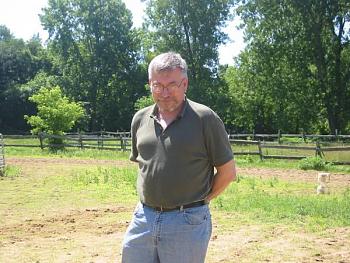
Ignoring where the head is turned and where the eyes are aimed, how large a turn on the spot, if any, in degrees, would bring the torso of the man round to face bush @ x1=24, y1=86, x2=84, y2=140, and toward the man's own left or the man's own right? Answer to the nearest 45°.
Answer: approximately 135° to the man's own right

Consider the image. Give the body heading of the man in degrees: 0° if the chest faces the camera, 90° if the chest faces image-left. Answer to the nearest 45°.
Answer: approximately 45°

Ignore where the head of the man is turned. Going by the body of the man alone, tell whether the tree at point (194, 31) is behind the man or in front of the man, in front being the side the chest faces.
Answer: behind

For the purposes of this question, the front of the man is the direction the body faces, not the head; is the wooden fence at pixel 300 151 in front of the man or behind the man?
behind
